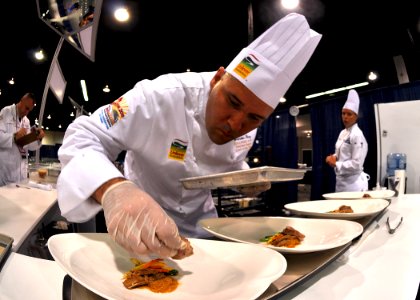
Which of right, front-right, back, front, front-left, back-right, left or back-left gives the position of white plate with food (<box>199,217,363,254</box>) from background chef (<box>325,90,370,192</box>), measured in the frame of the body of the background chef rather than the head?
front-left

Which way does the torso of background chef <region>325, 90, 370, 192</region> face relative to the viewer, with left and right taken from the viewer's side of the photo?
facing the viewer and to the left of the viewer

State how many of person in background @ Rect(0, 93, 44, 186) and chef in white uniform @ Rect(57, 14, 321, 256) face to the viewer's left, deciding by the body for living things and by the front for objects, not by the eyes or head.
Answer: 0

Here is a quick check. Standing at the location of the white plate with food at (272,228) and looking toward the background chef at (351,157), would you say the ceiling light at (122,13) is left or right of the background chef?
left

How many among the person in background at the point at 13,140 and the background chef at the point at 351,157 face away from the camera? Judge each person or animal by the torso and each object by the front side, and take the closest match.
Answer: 0

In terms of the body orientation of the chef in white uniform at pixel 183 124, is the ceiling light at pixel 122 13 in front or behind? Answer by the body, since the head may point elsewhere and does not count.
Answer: behind

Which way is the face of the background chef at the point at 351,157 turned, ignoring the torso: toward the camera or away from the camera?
toward the camera

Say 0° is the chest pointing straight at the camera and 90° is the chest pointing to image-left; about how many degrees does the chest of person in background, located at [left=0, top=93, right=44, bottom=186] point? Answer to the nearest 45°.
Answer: approximately 315°

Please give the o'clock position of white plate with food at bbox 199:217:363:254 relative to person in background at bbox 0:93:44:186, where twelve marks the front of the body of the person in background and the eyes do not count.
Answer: The white plate with food is roughly at 1 o'clock from the person in background.

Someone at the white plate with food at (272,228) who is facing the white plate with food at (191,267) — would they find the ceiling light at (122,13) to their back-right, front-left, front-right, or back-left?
back-right

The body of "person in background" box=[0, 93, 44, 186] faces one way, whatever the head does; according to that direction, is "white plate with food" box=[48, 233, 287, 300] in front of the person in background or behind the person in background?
in front

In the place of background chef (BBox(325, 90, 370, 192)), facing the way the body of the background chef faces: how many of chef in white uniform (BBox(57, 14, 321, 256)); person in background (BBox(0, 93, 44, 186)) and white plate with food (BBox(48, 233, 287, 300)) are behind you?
0

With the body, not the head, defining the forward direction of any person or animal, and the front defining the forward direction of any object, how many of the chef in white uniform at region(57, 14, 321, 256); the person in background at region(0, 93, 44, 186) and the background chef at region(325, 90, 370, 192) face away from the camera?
0

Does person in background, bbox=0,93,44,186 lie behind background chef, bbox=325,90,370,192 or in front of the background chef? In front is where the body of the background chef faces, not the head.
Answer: in front

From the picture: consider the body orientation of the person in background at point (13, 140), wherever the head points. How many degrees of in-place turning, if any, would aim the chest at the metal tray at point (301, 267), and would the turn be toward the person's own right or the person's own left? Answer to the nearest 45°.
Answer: approximately 45° to the person's own right

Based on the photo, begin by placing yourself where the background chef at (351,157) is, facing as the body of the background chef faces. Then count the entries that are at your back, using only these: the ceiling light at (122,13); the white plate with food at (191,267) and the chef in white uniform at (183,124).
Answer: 0
